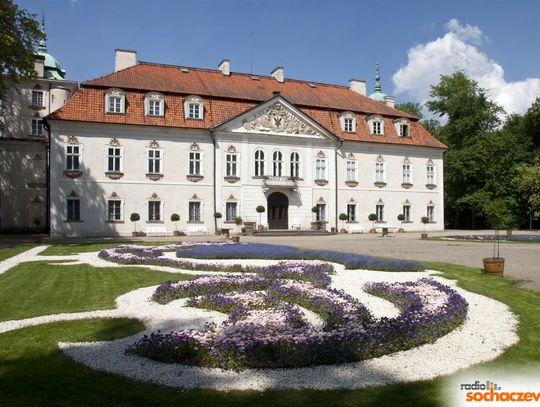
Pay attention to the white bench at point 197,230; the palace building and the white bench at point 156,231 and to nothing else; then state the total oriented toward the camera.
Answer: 3

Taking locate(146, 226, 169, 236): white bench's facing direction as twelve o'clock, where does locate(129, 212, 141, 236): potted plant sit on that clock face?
The potted plant is roughly at 2 o'clock from the white bench.

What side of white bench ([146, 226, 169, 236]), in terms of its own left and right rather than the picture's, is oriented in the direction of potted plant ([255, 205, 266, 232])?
left

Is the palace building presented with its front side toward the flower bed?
yes

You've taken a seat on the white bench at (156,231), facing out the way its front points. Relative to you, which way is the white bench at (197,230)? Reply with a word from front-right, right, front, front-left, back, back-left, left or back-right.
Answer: left

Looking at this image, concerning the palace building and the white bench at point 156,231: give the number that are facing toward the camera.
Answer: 2

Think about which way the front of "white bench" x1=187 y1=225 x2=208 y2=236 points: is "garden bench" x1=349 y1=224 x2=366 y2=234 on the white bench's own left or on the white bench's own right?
on the white bench's own left

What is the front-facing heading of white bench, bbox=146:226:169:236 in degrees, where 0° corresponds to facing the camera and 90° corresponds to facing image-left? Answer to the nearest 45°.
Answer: approximately 0°
